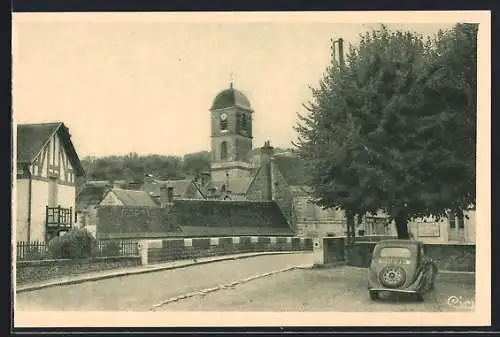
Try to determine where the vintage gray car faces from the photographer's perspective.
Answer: facing away from the viewer

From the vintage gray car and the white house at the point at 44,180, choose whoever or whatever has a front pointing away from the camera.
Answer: the vintage gray car

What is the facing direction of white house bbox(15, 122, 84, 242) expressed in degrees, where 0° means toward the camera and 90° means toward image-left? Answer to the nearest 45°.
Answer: approximately 315°

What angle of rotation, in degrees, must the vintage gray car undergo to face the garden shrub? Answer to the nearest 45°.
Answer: approximately 90° to its left

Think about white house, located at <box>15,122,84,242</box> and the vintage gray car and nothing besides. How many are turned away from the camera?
1

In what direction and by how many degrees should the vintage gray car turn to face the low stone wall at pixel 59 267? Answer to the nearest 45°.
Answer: approximately 90° to its left
